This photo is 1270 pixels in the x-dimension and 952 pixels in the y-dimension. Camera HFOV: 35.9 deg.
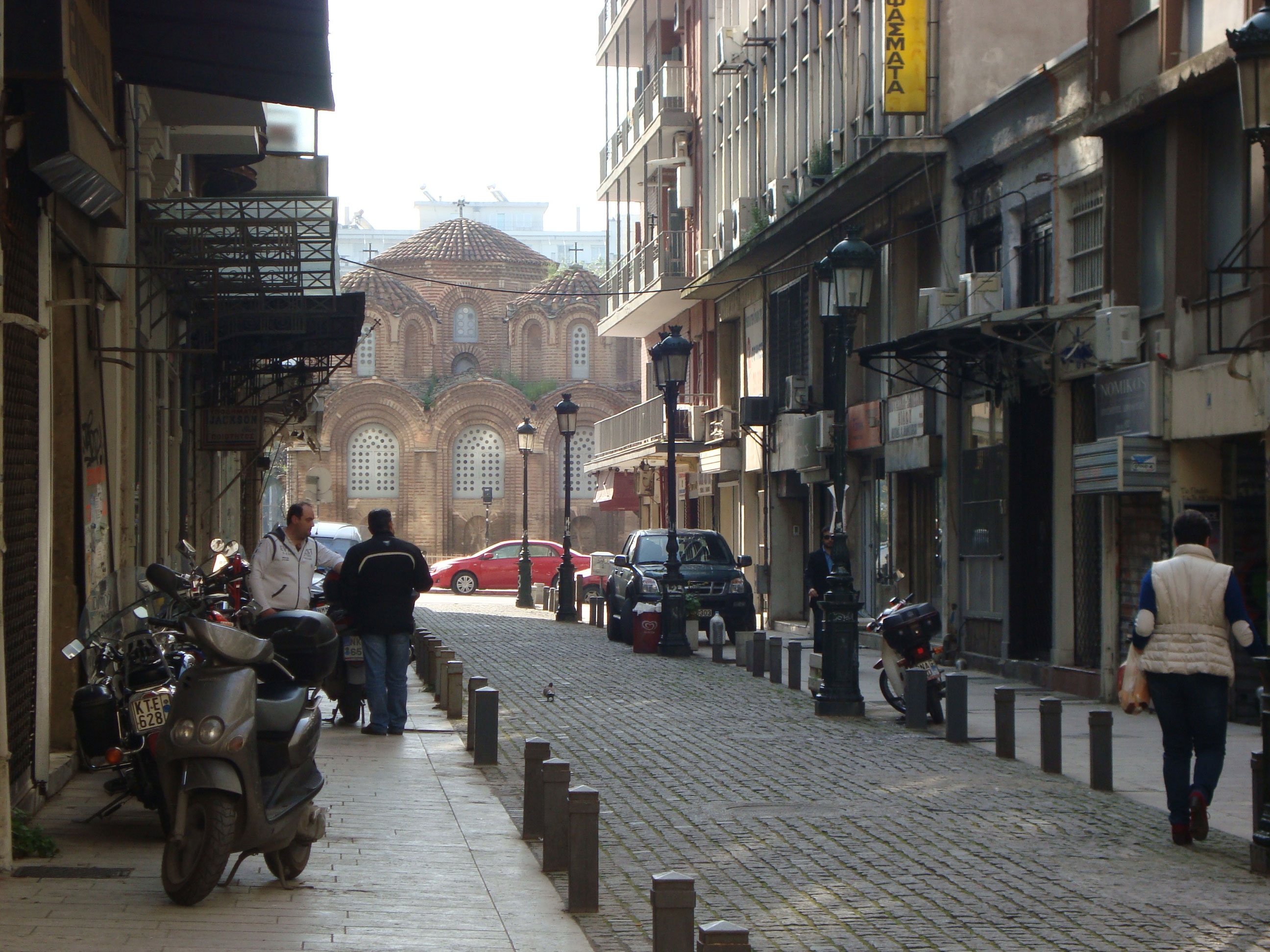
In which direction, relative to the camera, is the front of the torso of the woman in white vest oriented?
away from the camera

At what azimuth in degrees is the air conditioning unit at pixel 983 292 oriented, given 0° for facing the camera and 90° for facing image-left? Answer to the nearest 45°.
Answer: approximately 45°

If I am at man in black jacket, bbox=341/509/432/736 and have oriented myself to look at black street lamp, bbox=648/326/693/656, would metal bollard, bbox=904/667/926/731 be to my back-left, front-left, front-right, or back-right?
front-right

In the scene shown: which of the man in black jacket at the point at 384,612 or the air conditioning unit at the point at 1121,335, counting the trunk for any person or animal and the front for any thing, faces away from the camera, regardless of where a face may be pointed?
the man in black jacket

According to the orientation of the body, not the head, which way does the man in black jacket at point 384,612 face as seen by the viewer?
away from the camera

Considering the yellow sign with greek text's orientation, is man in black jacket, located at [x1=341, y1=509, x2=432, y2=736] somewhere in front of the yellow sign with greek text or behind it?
in front

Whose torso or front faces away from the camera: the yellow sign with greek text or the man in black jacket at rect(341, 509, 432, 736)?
the man in black jacket

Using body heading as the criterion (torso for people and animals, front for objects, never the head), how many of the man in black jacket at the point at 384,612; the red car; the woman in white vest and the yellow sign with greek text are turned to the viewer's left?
1

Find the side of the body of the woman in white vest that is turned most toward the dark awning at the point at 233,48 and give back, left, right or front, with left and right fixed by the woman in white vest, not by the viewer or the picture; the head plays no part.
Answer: left

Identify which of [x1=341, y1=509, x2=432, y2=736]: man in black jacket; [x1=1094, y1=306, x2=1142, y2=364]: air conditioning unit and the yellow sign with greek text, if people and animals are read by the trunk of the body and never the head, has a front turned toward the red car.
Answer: the man in black jacket

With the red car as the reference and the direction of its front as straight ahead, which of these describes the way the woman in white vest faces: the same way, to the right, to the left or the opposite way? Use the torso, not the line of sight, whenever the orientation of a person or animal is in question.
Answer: to the right

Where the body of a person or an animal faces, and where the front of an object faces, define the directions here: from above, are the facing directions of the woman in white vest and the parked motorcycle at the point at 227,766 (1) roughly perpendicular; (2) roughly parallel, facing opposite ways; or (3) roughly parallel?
roughly parallel, facing opposite ways

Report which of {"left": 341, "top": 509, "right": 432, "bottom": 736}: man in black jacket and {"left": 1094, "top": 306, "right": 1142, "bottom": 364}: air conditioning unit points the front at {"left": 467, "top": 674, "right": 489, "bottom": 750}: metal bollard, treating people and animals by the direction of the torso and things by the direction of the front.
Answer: the air conditioning unit

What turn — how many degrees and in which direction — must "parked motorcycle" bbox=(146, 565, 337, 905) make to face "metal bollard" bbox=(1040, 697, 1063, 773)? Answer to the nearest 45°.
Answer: approximately 180°

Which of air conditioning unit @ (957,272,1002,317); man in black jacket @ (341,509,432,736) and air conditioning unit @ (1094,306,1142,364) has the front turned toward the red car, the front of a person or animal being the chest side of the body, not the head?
the man in black jacket

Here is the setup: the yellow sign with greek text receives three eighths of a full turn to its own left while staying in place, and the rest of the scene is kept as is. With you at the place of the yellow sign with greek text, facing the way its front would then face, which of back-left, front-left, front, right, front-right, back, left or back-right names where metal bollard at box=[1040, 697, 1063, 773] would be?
back-right

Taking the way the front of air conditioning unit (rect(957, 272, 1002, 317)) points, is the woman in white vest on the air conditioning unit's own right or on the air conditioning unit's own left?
on the air conditioning unit's own left

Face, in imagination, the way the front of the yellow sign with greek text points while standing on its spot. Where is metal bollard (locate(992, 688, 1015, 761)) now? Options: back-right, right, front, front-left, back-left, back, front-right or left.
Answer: front

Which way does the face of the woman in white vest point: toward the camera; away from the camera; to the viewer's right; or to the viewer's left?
away from the camera

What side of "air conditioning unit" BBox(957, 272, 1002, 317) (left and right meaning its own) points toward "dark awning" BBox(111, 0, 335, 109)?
front

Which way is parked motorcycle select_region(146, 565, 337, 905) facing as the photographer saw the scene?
facing the viewer and to the left of the viewer
